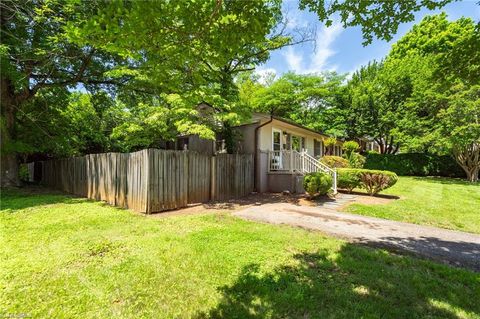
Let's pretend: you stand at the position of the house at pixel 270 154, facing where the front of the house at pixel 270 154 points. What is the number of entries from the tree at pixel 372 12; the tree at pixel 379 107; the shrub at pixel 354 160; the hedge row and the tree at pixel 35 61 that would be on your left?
3

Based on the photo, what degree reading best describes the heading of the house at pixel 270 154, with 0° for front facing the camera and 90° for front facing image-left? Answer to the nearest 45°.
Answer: approximately 315°

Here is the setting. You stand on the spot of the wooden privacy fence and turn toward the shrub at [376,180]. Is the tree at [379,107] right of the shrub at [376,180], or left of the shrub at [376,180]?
left

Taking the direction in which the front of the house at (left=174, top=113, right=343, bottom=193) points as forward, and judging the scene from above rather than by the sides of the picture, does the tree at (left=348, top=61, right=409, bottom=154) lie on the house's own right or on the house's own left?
on the house's own left

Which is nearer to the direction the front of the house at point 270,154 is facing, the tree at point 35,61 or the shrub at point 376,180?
the shrub

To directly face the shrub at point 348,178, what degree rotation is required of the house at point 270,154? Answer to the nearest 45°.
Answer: approximately 45° to its left

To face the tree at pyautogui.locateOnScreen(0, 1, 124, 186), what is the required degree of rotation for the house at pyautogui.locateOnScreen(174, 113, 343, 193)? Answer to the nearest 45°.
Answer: approximately 135° to its right
